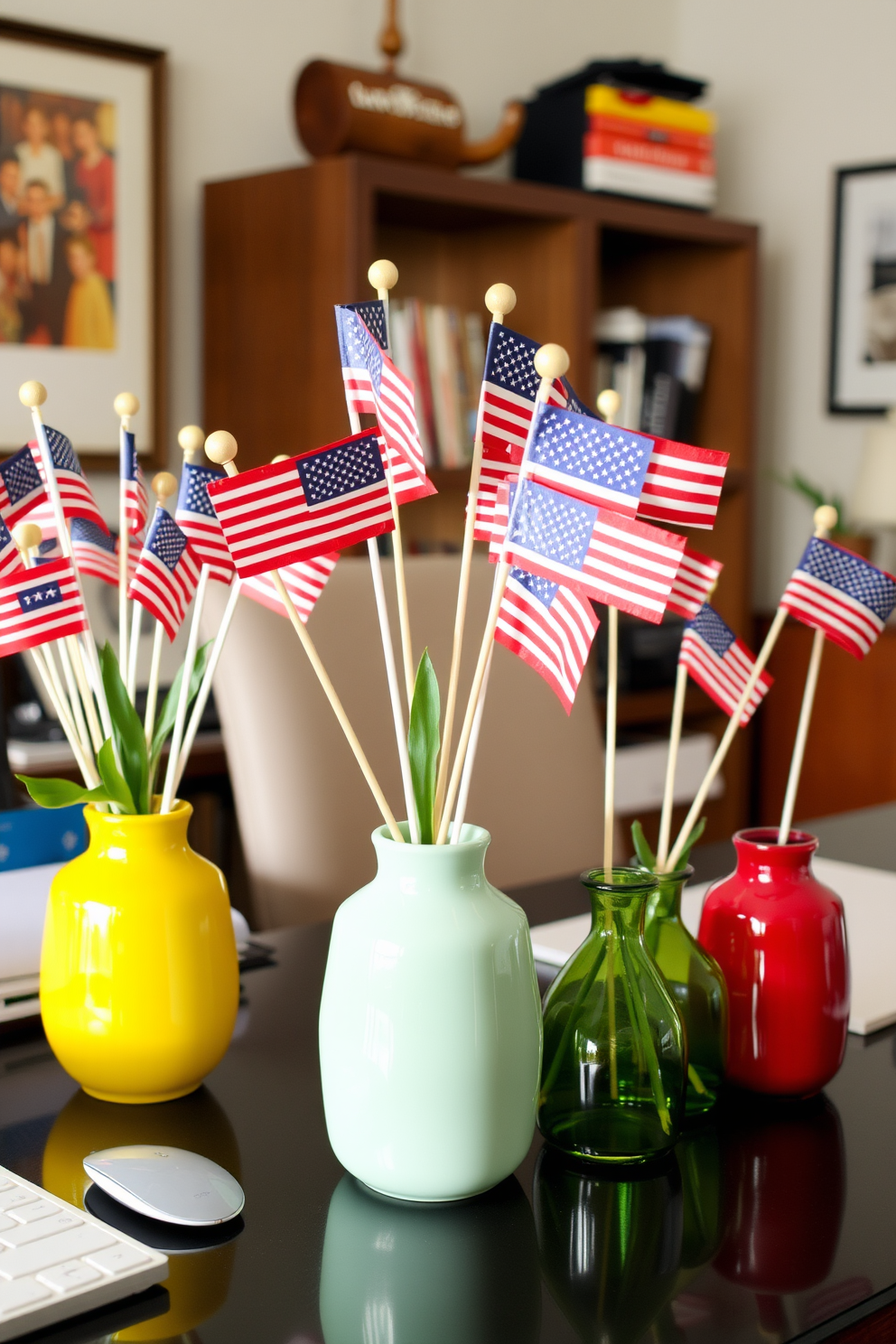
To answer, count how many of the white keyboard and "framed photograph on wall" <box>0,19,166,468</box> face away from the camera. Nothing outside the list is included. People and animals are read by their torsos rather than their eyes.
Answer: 0

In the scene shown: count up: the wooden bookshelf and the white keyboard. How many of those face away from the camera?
0

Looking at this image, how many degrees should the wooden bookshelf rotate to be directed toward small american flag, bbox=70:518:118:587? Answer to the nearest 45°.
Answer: approximately 45° to its right

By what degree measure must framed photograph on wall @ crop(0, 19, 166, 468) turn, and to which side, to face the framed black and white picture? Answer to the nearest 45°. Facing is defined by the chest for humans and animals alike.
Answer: approximately 45° to its left

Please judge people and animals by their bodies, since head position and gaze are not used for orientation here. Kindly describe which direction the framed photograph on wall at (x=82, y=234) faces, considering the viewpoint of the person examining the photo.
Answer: facing the viewer and to the right of the viewer

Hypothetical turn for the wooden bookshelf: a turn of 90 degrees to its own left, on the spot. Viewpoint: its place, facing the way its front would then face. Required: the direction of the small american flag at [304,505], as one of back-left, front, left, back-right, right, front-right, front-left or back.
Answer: back-right

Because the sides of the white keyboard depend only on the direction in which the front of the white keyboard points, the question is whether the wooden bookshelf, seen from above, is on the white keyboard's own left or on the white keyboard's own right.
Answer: on the white keyboard's own left

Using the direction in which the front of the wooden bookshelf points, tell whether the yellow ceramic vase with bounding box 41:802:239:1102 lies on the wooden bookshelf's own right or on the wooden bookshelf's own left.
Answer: on the wooden bookshelf's own right

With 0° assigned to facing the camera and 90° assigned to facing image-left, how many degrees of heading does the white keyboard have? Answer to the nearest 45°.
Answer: approximately 315°

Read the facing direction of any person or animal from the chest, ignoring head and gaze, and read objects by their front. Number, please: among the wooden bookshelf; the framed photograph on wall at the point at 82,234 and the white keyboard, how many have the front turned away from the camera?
0

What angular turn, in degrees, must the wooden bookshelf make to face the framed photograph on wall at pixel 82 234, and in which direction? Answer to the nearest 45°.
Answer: approximately 90° to its right

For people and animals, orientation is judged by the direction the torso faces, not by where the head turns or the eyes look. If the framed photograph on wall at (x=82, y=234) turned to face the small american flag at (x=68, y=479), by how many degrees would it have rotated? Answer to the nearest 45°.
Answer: approximately 45° to its right

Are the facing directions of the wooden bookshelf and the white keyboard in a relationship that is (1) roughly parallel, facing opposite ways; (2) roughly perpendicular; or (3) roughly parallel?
roughly parallel
